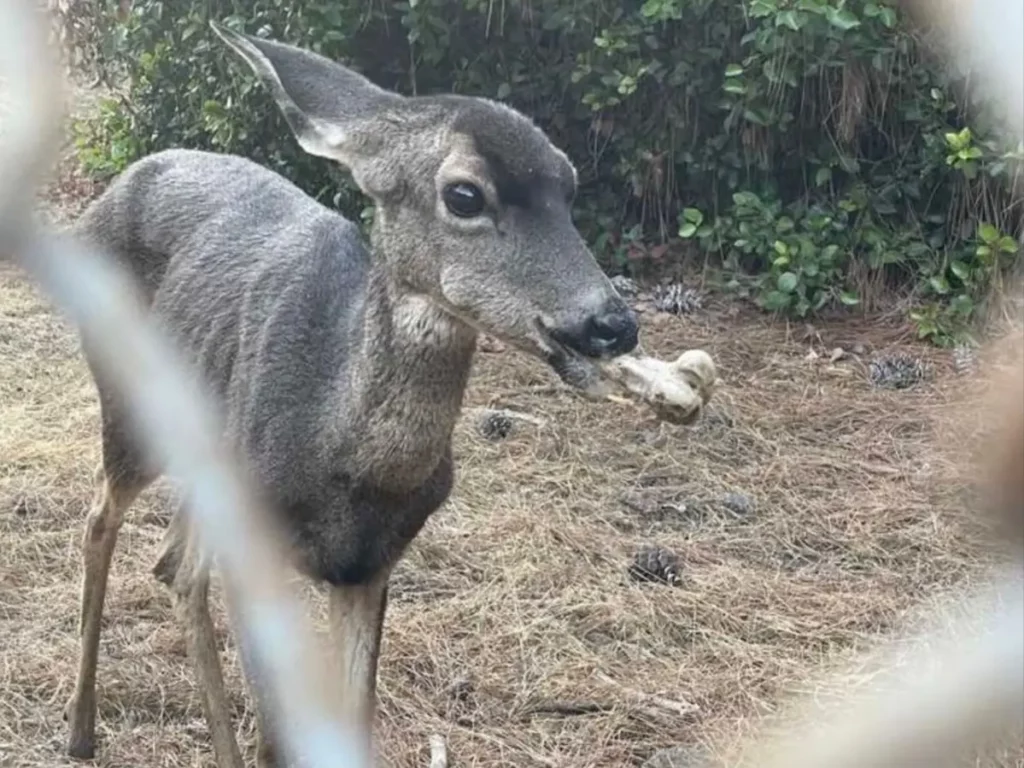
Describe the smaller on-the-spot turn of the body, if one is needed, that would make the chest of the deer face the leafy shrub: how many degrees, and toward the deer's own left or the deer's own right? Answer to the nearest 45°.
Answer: approximately 135° to the deer's own left

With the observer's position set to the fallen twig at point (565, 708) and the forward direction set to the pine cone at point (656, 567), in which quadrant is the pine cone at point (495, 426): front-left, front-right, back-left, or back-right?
front-left

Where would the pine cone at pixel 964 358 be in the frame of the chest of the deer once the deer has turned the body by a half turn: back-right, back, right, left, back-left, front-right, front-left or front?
right

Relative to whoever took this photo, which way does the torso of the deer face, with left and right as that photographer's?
facing the viewer and to the right of the viewer

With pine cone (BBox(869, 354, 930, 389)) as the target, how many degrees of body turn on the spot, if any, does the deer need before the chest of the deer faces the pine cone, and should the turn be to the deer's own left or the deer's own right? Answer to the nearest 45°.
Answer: approximately 90° to the deer's own left

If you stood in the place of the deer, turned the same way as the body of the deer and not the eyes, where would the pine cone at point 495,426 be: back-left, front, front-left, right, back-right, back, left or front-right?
back-left

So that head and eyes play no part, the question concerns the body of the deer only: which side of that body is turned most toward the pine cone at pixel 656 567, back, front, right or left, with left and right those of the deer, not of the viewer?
left
